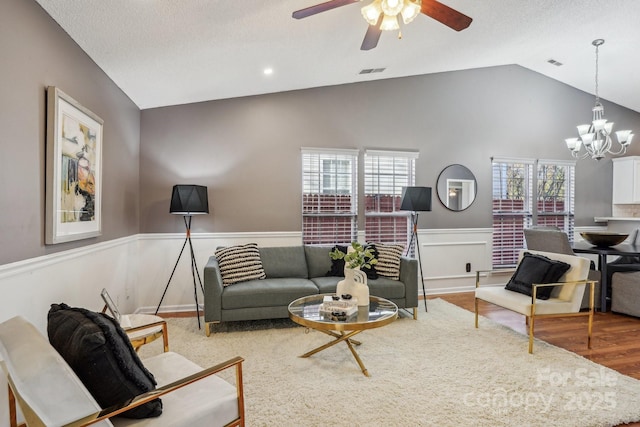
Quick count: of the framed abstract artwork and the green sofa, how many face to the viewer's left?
0

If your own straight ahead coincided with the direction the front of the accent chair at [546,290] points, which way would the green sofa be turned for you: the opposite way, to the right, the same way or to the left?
to the left

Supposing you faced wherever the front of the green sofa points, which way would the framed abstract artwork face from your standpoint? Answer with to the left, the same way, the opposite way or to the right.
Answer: to the left

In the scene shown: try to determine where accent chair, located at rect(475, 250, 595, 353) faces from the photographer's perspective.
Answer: facing the viewer and to the left of the viewer

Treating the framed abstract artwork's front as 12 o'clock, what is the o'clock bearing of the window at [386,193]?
The window is roughly at 10 o'clock from the framed abstract artwork.

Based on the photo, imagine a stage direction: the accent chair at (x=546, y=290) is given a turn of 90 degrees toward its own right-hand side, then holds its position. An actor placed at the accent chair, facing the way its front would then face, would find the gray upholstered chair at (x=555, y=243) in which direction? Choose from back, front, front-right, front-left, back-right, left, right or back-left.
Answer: front-right

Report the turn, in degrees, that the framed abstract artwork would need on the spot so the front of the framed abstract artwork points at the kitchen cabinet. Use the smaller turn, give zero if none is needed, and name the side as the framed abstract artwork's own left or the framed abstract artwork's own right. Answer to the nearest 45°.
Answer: approximately 45° to the framed abstract artwork's own left

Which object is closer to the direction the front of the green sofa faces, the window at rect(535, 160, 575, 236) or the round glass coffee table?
the round glass coffee table

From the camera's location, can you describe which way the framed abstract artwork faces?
facing the viewer and to the right of the viewer

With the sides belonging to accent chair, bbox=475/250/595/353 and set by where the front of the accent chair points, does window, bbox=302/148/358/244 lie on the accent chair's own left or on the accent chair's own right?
on the accent chair's own right

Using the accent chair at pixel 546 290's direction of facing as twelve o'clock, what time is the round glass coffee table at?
The round glass coffee table is roughly at 12 o'clock from the accent chair.

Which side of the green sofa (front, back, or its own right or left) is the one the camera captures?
front

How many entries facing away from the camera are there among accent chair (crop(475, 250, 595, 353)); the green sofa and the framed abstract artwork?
0

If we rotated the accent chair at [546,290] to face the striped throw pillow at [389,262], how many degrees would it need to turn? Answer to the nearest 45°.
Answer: approximately 45° to its right

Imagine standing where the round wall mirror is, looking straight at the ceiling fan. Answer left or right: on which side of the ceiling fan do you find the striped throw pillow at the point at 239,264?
right

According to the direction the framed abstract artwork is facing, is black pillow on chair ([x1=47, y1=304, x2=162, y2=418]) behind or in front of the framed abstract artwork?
in front

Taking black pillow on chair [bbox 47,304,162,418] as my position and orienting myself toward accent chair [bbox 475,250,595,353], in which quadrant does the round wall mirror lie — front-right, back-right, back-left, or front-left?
front-left

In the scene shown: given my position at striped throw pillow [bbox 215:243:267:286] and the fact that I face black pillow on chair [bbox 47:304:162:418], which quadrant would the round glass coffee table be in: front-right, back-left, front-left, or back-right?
front-left

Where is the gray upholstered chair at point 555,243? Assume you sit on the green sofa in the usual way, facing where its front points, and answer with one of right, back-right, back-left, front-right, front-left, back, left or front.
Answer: left

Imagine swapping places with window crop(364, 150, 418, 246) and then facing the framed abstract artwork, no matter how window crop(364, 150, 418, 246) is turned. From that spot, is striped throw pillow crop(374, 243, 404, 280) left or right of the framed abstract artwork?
left

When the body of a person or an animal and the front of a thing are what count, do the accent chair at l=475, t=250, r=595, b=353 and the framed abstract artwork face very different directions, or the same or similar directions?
very different directions

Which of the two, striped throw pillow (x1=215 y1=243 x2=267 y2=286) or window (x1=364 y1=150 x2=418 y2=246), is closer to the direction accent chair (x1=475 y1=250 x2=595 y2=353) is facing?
the striped throw pillow
